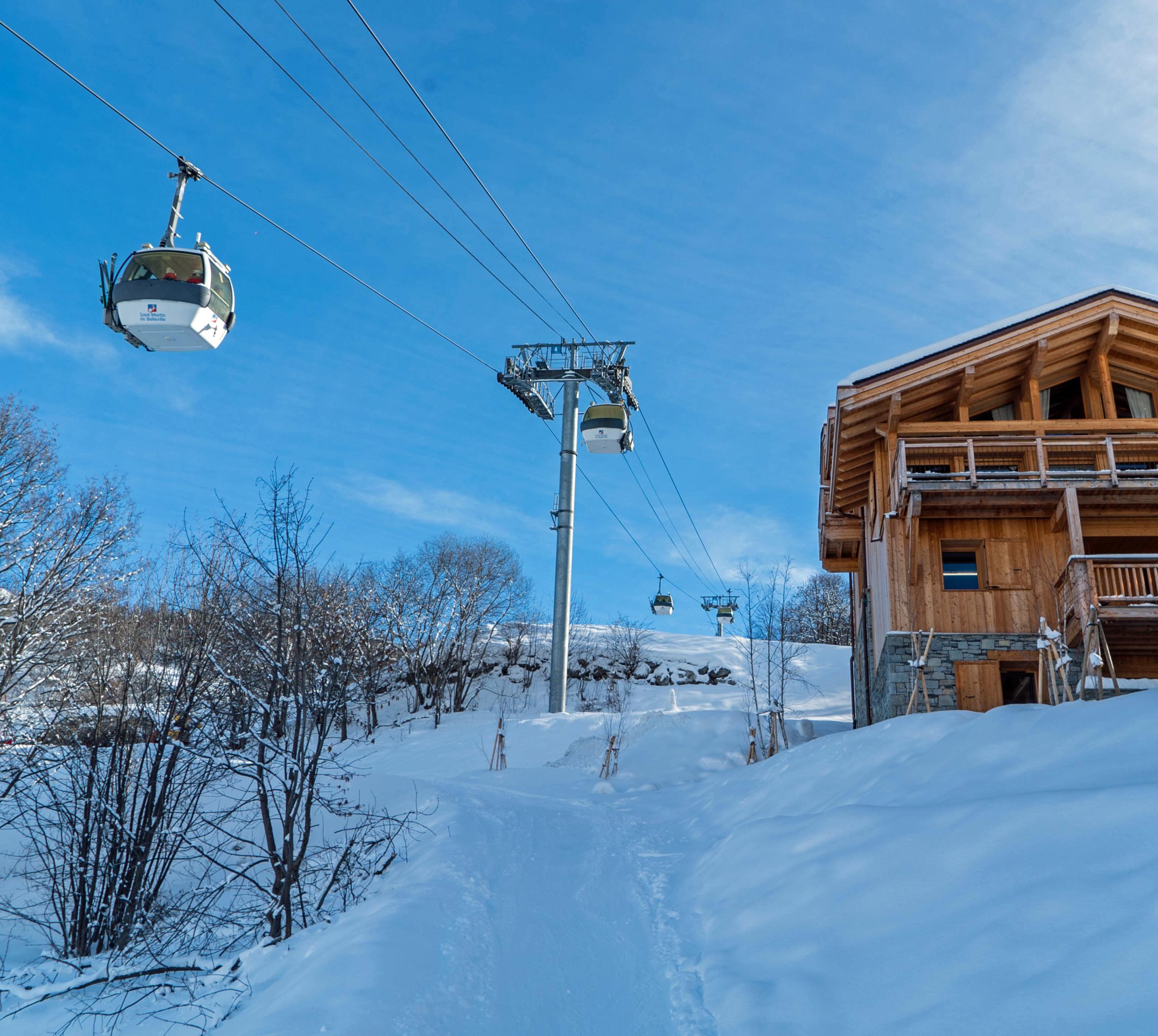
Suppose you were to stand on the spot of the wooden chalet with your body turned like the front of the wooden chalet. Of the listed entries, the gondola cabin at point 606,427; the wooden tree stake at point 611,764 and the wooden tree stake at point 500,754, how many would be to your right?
3

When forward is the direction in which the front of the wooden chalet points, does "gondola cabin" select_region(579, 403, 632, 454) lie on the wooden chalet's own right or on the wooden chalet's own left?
on the wooden chalet's own right

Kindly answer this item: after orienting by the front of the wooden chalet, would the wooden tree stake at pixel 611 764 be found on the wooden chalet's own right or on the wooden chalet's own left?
on the wooden chalet's own right

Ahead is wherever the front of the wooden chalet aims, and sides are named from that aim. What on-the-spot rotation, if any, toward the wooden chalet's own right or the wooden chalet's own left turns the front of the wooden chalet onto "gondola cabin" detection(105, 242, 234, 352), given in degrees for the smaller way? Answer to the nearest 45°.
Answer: approximately 45° to the wooden chalet's own right

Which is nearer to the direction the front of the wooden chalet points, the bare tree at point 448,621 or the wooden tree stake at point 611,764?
the wooden tree stake

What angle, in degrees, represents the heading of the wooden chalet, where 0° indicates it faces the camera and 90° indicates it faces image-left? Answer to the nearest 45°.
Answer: approximately 0°

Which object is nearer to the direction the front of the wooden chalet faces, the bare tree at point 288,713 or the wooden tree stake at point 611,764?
the bare tree

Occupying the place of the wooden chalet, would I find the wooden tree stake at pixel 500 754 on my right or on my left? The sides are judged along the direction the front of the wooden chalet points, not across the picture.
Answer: on my right
